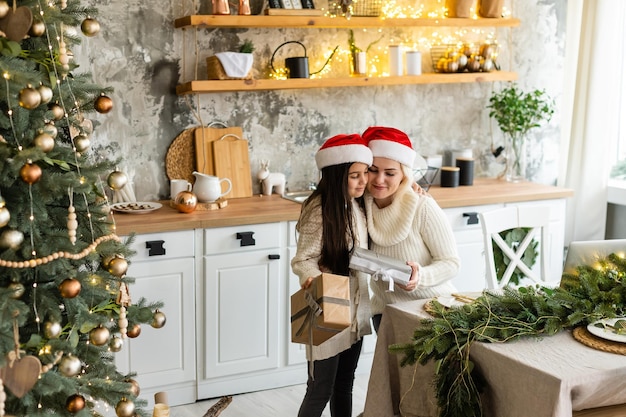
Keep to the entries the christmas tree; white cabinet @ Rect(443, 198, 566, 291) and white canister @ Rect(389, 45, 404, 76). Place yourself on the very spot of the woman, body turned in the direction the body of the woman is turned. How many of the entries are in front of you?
1

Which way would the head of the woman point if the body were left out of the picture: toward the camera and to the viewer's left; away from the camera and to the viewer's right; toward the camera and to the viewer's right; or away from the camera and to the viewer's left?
toward the camera and to the viewer's left

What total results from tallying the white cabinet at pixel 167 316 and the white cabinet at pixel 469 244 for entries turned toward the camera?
2

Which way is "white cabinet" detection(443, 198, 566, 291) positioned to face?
toward the camera

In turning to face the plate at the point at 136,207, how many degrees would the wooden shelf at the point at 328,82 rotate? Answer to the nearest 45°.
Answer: approximately 90° to its right
